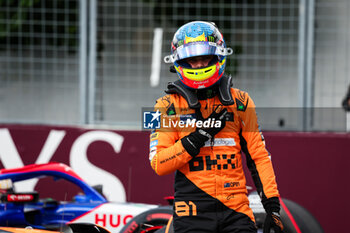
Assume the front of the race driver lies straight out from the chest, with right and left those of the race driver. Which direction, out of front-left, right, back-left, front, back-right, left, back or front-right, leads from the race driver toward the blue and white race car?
back-right

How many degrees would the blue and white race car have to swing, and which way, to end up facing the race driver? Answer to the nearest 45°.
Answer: approximately 45° to its right

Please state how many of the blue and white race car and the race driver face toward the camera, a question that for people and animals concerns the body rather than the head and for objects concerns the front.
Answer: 1

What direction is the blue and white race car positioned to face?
to the viewer's right

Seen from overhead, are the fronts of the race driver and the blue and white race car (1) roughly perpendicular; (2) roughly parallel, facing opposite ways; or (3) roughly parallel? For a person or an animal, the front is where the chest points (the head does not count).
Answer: roughly perpendicular
